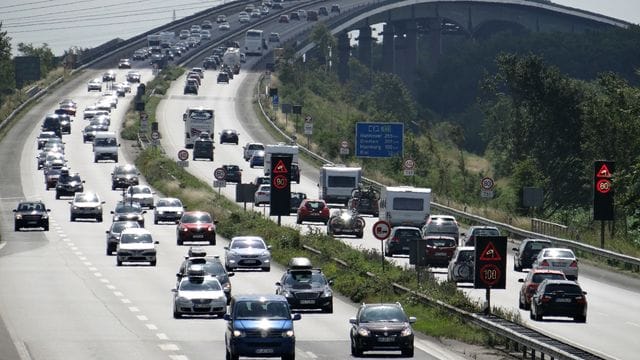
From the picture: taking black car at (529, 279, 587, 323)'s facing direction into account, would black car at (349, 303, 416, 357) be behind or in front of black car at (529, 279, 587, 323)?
behind

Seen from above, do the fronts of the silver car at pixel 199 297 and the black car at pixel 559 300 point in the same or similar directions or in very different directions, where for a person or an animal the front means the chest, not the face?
very different directions

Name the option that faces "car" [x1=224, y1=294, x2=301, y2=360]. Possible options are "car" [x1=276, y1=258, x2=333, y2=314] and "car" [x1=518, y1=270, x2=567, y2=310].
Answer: "car" [x1=276, y1=258, x2=333, y2=314]

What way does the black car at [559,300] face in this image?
away from the camera

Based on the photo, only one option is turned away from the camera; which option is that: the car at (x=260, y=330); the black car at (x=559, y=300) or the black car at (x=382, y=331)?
the black car at (x=559, y=300)

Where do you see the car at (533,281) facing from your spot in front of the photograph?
facing away from the viewer

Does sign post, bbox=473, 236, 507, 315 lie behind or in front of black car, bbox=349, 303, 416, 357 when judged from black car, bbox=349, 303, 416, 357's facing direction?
behind

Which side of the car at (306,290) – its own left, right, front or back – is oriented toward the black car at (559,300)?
left

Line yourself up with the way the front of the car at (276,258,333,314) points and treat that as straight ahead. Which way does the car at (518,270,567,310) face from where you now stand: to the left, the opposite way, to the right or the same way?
the opposite way
